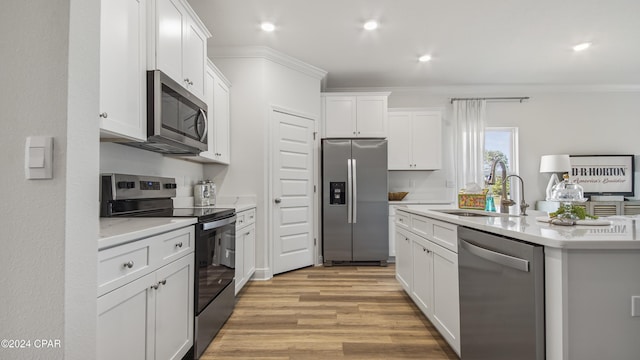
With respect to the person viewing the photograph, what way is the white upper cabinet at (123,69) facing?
facing the viewer and to the right of the viewer

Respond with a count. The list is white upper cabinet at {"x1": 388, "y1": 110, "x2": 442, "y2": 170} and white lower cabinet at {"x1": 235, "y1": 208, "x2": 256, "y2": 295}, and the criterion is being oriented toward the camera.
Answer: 1

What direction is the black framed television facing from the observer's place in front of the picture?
facing the viewer

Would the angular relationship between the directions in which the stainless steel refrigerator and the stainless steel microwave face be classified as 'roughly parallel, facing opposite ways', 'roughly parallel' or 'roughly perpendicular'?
roughly perpendicular

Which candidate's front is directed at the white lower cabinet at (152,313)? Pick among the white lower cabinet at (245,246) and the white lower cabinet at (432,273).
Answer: the white lower cabinet at (432,273)

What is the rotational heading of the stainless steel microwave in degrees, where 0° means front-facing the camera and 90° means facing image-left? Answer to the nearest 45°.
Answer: approximately 315°

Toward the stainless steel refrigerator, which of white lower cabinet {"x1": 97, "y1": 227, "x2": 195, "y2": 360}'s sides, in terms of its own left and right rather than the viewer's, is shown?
left

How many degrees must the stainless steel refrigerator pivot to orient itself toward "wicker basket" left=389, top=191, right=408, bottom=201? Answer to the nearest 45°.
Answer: approximately 135° to its left

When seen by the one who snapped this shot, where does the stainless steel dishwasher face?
facing the viewer and to the left of the viewer

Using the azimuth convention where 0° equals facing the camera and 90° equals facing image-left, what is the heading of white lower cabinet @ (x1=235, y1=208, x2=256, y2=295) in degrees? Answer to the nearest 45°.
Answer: approximately 270°

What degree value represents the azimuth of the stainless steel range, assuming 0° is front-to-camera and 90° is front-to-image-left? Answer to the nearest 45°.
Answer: approximately 315°

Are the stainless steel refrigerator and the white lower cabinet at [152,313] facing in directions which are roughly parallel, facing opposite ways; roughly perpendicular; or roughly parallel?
roughly perpendicular

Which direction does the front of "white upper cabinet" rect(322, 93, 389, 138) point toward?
toward the camera

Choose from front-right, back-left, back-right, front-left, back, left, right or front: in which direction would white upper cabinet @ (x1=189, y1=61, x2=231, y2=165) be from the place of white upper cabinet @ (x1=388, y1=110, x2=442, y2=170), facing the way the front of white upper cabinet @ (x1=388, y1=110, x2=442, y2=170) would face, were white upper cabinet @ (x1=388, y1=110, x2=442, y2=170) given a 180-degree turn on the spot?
back-left

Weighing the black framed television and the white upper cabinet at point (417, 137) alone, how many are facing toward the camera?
2

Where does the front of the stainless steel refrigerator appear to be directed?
toward the camera

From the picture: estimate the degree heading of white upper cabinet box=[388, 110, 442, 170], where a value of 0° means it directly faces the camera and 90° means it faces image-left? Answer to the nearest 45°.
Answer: approximately 0°

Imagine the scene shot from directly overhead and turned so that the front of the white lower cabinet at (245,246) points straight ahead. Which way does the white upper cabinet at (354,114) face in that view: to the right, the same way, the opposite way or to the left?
to the right
